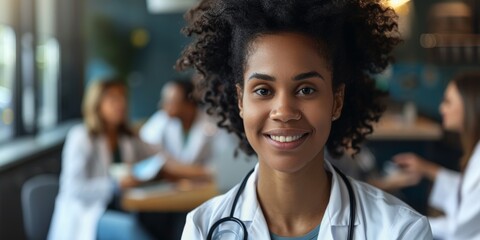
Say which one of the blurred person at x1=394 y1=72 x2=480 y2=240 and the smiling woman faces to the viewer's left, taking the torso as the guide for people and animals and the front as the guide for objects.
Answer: the blurred person

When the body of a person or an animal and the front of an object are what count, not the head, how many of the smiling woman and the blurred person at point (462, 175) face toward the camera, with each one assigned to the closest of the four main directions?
1

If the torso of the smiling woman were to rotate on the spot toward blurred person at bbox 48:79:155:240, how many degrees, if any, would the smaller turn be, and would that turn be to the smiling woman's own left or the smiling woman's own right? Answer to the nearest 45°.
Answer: approximately 135° to the smiling woman's own right

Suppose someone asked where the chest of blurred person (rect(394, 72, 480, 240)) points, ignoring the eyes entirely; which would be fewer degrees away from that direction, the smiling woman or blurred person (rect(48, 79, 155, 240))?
the blurred person

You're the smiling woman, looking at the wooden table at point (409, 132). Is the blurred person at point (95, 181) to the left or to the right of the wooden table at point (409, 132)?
left

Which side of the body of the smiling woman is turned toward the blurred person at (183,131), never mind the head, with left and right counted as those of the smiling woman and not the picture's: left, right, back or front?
back

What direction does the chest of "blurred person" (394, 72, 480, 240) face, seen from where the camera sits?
to the viewer's left

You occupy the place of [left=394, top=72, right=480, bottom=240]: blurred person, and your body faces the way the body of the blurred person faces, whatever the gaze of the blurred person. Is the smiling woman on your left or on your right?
on your left

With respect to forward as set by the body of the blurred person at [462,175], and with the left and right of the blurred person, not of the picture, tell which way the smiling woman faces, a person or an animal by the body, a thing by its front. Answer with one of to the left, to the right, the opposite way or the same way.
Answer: to the left

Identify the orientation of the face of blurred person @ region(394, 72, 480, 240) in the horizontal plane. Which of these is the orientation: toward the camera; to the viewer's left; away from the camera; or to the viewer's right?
to the viewer's left

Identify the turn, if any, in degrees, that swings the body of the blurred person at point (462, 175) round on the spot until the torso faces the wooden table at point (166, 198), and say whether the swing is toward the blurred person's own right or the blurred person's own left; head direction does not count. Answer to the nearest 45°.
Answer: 0° — they already face it
